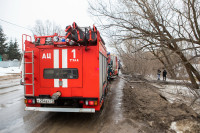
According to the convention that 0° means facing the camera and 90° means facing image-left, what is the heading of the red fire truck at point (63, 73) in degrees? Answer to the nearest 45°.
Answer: approximately 180°
